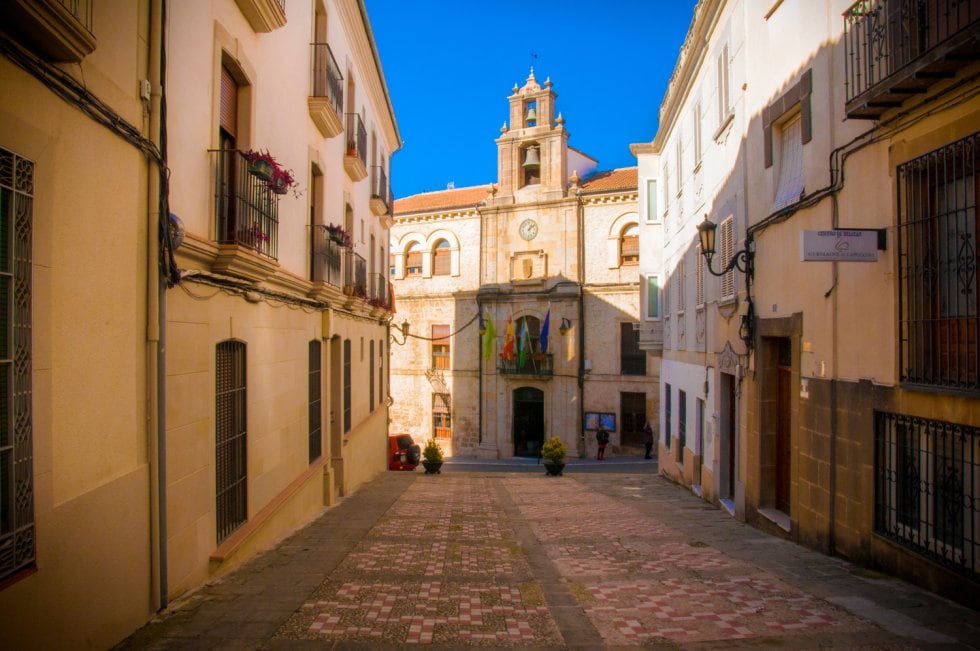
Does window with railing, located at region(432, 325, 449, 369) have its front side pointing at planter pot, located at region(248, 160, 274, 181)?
yes

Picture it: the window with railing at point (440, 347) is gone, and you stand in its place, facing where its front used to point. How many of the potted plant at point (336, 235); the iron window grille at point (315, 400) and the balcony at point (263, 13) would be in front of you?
3

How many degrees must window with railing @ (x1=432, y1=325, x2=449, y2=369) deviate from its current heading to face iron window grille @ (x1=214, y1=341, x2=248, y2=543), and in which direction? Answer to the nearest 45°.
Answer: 0° — it already faces it

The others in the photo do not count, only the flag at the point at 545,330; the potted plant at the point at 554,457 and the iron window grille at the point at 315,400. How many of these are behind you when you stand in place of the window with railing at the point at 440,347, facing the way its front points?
0

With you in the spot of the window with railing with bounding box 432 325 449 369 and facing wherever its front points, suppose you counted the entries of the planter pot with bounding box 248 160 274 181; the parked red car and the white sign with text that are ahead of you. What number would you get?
3

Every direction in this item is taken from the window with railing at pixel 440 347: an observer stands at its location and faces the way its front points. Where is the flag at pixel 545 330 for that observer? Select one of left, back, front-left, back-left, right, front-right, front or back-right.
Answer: front-left

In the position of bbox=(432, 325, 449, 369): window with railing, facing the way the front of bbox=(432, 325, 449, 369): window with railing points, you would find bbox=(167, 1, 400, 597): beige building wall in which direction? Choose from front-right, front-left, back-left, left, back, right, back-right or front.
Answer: front

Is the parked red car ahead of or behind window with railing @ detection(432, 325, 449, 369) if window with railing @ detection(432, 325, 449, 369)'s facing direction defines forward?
ahead

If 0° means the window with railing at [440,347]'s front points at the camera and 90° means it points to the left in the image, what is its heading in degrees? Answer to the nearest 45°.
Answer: approximately 0°

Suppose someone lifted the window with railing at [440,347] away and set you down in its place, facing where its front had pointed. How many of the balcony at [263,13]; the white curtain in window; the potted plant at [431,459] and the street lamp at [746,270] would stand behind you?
0

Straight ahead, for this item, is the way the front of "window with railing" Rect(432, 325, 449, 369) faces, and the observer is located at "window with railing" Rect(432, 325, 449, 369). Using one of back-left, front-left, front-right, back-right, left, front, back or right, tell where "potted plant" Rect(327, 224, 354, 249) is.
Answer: front

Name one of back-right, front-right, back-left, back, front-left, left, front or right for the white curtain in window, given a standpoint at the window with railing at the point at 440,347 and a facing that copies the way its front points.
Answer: front
